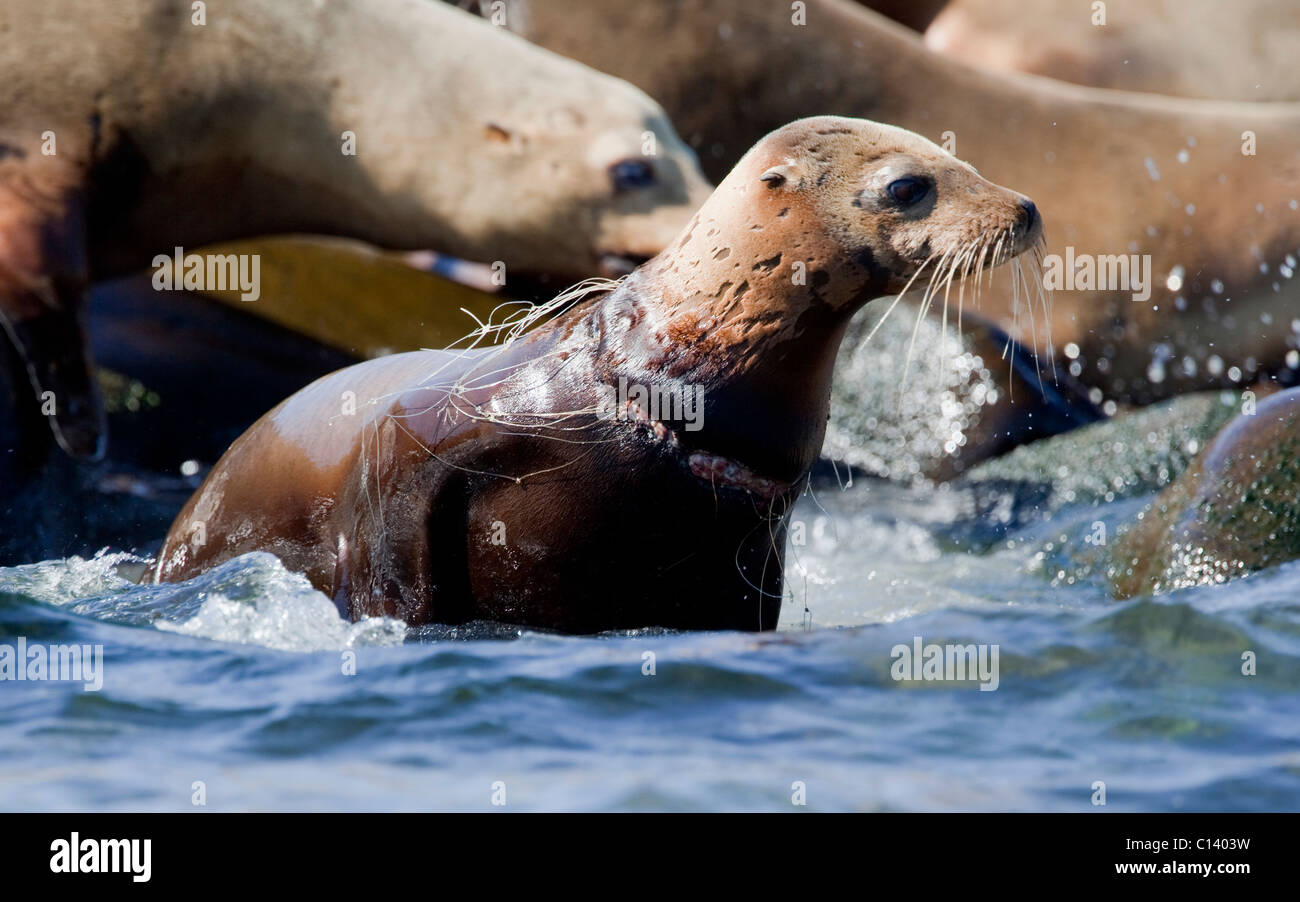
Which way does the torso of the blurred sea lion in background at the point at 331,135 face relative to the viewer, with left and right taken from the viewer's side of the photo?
facing to the right of the viewer

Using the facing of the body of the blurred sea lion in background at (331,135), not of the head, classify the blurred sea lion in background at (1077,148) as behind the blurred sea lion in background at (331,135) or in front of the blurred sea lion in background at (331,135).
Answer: in front

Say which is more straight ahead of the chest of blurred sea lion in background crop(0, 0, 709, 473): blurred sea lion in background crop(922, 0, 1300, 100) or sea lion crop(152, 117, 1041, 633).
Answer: the blurred sea lion in background

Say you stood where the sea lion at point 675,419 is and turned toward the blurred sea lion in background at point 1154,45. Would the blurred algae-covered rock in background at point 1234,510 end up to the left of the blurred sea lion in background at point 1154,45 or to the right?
right

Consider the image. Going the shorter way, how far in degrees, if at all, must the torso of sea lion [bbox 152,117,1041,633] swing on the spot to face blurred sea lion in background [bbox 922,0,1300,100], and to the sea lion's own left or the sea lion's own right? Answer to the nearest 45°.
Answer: approximately 45° to the sea lion's own left

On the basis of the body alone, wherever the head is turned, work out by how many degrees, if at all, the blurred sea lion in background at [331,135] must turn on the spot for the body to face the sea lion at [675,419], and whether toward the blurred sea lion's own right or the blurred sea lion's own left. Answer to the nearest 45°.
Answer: approximately 90° to the blurred sea lion's own right

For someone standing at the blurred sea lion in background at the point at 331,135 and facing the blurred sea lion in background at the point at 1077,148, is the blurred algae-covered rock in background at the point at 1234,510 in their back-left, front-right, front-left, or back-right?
front-right

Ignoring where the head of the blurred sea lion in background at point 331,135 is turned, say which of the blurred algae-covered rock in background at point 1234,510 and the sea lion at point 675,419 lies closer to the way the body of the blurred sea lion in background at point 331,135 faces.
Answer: the blurred algae-covered rock in background

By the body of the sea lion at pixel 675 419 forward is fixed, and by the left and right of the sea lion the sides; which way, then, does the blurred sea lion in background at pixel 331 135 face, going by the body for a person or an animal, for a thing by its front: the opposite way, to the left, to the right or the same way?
the same way

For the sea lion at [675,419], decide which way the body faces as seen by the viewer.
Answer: to the viewer's right

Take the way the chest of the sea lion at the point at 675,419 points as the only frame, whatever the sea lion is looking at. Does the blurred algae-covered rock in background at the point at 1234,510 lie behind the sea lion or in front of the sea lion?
in front

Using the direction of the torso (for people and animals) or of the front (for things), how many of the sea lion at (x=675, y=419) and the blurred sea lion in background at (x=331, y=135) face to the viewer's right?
2

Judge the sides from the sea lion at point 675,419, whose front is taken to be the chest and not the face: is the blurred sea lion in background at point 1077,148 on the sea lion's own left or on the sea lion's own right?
on the sea lion's own left
